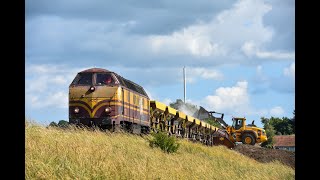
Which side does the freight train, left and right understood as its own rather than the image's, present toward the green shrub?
left

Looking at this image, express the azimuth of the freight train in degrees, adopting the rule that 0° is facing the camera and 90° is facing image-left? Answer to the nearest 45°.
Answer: approximately 45°
